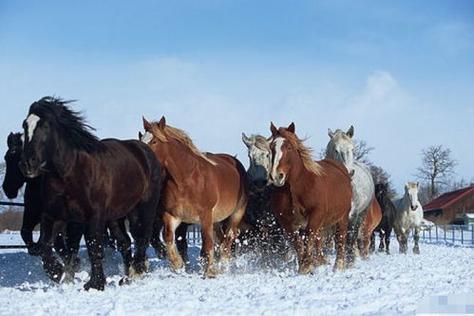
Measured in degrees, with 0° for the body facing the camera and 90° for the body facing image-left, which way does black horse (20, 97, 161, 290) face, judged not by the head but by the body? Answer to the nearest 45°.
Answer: approximately 45°

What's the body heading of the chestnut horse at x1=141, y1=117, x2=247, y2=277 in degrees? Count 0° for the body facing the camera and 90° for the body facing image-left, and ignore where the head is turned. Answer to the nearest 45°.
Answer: approximately 45°

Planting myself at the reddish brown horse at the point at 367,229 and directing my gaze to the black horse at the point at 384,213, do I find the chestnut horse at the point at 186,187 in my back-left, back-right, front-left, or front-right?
back-left

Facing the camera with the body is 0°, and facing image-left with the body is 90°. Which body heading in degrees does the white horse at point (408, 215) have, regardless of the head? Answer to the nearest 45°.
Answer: approximately 0°

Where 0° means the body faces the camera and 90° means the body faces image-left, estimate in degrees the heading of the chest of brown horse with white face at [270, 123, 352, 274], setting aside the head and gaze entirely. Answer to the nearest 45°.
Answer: approximately 45°

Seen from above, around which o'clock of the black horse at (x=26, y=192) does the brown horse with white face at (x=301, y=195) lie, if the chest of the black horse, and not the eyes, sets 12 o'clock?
The brown horse with white face is roughly at 8 o'clock from the black horse.

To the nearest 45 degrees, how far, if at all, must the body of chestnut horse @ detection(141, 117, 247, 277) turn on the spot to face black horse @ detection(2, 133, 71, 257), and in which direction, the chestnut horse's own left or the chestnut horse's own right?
approximately 45° to the chestnut horse's own right
